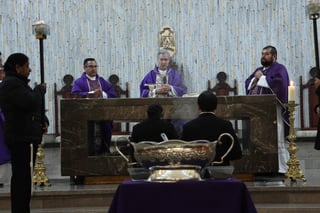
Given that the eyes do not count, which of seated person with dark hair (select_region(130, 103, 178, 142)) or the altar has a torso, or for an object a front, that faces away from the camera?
the seated person with dark hair

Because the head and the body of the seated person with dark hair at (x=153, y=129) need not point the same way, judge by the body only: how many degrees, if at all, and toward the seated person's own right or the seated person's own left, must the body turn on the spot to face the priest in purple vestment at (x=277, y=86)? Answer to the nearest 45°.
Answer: approximately 45° to the seated person's own right

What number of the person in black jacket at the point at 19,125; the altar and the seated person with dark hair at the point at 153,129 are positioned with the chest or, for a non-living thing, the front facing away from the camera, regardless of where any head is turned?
1

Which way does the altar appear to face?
toward the camera

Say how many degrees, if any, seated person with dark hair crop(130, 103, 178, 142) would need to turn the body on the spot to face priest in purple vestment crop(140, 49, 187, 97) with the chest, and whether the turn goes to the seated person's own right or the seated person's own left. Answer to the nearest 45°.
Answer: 0° — they already face them

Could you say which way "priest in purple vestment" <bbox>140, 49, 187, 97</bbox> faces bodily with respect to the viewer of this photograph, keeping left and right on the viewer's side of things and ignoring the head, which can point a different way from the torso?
facing the viewer

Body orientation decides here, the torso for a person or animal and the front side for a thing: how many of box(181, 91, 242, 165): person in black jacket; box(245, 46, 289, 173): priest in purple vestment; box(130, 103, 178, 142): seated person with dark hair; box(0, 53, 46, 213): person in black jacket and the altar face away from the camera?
2

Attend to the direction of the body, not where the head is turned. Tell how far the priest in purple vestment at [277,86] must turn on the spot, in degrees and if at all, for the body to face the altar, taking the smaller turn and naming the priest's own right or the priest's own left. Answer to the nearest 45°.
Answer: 0° — they already face it

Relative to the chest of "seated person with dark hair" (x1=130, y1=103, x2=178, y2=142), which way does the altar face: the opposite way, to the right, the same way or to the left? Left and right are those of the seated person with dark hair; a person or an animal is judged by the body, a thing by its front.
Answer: the opposite way

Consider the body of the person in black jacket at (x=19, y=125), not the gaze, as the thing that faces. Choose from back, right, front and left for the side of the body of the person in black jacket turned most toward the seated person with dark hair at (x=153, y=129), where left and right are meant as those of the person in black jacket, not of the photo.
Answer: front

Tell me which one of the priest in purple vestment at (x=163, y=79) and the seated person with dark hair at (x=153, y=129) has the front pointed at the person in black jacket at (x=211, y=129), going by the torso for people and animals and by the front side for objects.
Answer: the priest in purple vestment

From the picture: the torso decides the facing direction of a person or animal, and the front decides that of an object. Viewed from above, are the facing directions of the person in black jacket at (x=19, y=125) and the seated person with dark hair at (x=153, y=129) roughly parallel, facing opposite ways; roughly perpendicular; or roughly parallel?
roughly perpendicular

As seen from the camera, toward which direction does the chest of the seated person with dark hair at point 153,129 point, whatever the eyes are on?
away from the camera

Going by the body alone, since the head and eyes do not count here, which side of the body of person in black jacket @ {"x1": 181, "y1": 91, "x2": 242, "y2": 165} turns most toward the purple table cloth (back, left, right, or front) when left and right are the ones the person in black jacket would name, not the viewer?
back

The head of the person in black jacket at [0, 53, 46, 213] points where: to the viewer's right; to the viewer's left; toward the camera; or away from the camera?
to the viewer's right

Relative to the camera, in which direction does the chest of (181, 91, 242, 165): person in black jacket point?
away from the camera

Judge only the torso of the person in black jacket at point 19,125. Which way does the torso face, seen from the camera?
to the viewer's right
